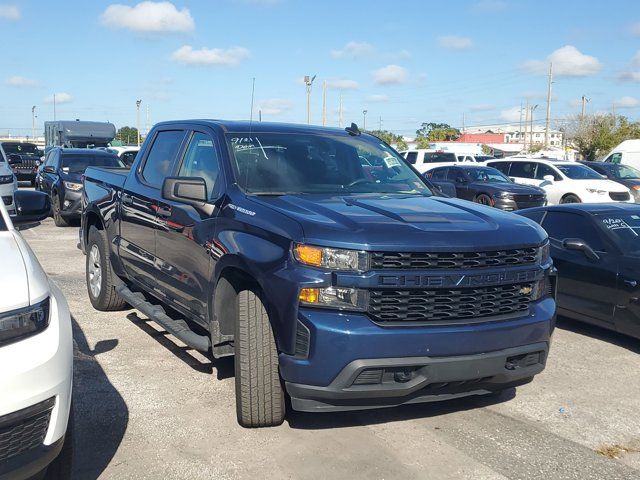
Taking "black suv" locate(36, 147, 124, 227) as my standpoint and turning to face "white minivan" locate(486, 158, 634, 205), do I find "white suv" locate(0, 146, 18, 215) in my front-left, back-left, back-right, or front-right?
back-left

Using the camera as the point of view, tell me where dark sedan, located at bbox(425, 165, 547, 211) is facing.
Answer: facing the viewer and to the right of the viewer

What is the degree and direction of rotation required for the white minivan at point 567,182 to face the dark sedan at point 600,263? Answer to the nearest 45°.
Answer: approximately 45° to its right

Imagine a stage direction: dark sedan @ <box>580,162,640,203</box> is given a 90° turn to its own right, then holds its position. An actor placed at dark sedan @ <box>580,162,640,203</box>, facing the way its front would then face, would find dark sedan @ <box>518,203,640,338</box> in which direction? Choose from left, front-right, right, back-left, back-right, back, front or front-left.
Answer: front-left

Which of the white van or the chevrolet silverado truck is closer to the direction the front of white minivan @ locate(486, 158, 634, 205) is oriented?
the chevrolet silverado truck

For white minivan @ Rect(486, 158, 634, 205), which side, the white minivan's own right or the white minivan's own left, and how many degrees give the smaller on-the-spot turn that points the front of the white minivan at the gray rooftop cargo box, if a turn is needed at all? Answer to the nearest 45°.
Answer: approximately 135° to the white minivan's own right

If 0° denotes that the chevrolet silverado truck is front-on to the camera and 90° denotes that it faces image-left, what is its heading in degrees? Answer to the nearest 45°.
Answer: approximately 315°

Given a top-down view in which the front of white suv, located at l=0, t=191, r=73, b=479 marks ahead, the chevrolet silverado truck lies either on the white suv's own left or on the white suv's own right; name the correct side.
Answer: on the white suv's own left

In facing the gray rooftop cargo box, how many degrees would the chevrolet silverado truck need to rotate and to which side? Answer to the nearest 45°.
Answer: approximately 135° to its left

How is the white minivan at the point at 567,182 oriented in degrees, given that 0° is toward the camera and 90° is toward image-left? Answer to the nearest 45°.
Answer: approximately 315°

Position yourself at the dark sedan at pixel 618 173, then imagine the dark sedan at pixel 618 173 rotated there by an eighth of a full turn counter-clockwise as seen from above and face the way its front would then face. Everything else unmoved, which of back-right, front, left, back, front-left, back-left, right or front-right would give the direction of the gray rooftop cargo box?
back

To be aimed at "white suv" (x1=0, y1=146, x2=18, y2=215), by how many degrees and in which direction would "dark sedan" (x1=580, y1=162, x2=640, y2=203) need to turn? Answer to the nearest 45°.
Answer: approximately 90° to its right
